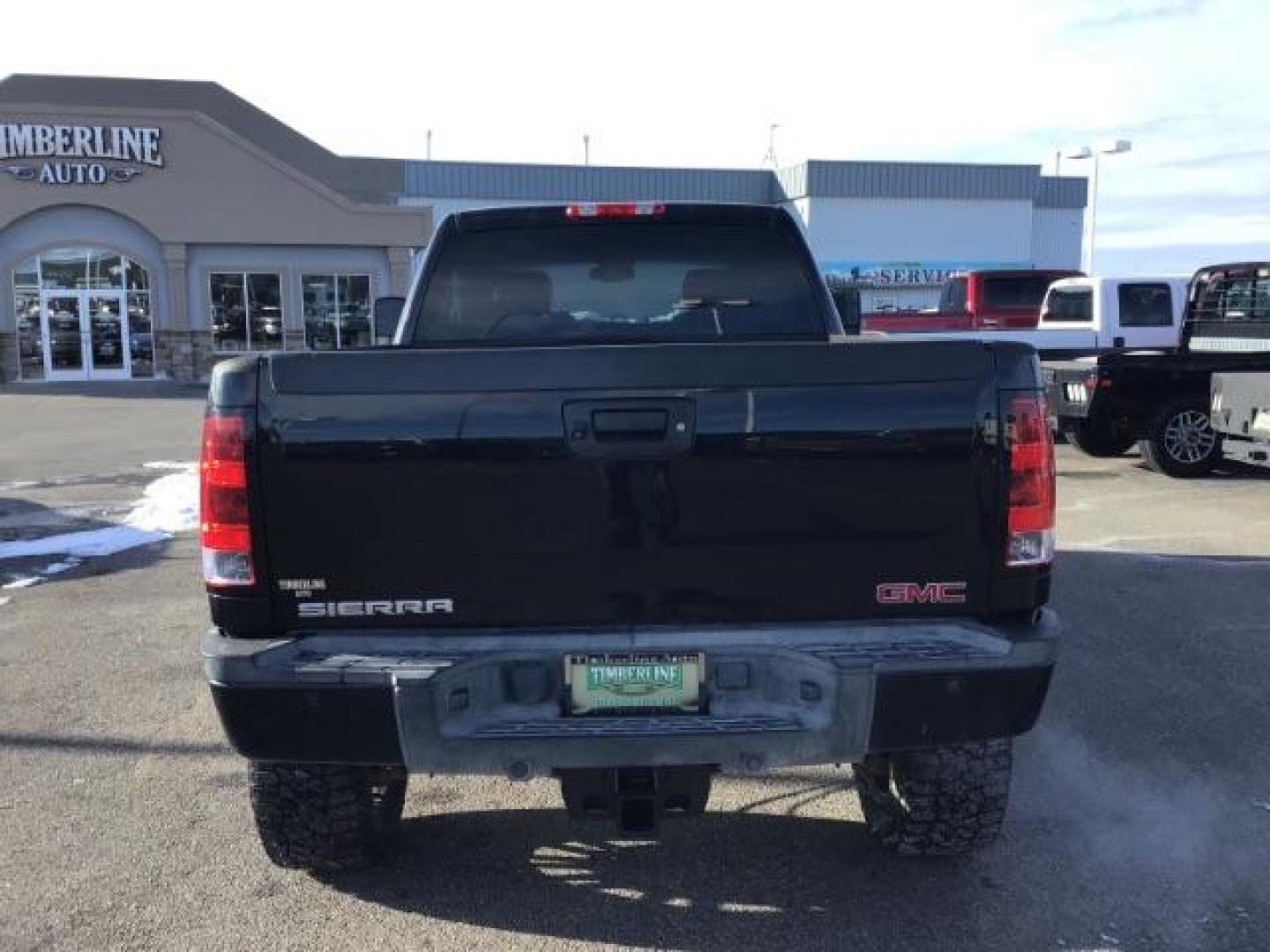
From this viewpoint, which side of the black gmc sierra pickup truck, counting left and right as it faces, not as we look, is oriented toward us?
back

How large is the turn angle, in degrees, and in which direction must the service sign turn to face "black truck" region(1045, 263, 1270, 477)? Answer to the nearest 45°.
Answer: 0° — it already faces it

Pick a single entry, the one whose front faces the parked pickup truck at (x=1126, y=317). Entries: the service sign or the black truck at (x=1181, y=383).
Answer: the service sign

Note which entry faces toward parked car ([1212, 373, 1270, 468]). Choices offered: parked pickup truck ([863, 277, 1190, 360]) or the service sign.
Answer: the service sign

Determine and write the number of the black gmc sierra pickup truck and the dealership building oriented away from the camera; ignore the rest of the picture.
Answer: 1

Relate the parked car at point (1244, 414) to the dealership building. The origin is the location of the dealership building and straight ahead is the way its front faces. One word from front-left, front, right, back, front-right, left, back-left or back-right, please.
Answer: front-left

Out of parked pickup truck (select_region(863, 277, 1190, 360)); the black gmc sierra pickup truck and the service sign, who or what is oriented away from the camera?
the black gmc sierra pickup truck

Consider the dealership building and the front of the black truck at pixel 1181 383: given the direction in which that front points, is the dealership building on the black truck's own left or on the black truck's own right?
on the black truck's own left

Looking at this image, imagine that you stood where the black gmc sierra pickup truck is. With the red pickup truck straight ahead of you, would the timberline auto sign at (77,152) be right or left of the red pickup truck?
left

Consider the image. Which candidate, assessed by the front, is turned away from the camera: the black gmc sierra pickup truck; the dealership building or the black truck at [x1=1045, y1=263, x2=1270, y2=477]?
the black gmc sierra pickup truck

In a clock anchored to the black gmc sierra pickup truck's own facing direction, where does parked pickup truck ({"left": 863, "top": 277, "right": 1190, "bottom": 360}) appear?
The parked pickup truck is roughly at 1 o'clock from the black gmc sierra pickup truck.
